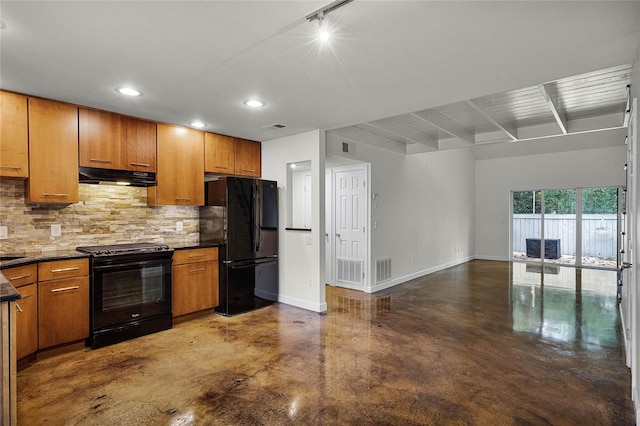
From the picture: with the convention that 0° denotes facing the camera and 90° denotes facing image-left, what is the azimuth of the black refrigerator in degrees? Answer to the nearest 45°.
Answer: approximately 315°

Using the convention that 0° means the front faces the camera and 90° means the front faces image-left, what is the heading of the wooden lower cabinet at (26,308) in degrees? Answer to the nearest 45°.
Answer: approximately 315°

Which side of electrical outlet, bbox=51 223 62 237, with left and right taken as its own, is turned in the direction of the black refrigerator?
left

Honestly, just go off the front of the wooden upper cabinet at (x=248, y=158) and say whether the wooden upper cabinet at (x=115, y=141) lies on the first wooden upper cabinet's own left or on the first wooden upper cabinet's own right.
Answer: on the first wooden upper cabinet's own right

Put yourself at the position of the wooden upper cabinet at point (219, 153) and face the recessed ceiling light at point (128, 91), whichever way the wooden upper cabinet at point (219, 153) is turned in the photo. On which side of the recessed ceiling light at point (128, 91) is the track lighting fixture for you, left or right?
left

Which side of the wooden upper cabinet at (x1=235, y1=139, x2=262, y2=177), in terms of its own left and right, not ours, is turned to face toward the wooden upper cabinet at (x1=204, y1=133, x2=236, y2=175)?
right

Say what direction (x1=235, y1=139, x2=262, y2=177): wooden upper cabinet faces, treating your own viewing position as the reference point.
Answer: facing the viewer and to the right of the viewer

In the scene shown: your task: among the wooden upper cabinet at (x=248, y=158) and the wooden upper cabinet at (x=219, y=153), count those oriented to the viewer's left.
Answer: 0

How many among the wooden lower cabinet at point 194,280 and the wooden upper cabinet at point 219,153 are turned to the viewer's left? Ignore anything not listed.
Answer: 0

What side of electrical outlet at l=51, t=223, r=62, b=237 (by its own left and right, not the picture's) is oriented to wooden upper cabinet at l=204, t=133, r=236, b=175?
left

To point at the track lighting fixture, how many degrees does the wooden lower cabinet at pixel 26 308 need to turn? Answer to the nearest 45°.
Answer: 0° — it already faces it

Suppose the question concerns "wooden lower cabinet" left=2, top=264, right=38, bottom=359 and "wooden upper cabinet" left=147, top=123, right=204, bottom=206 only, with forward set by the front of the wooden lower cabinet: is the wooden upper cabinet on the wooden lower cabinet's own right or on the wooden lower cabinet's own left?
on the wooden lower cabinet's own left

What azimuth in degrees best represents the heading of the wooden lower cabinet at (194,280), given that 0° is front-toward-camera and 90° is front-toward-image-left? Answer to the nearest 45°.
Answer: approximately 315°
